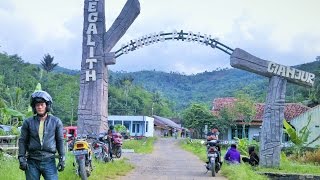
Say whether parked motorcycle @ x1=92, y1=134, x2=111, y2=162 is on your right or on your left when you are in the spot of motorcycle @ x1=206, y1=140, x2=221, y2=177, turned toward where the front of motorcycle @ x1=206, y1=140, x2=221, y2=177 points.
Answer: on your right

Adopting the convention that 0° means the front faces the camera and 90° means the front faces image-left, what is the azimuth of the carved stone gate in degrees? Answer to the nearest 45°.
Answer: approximately 0°
